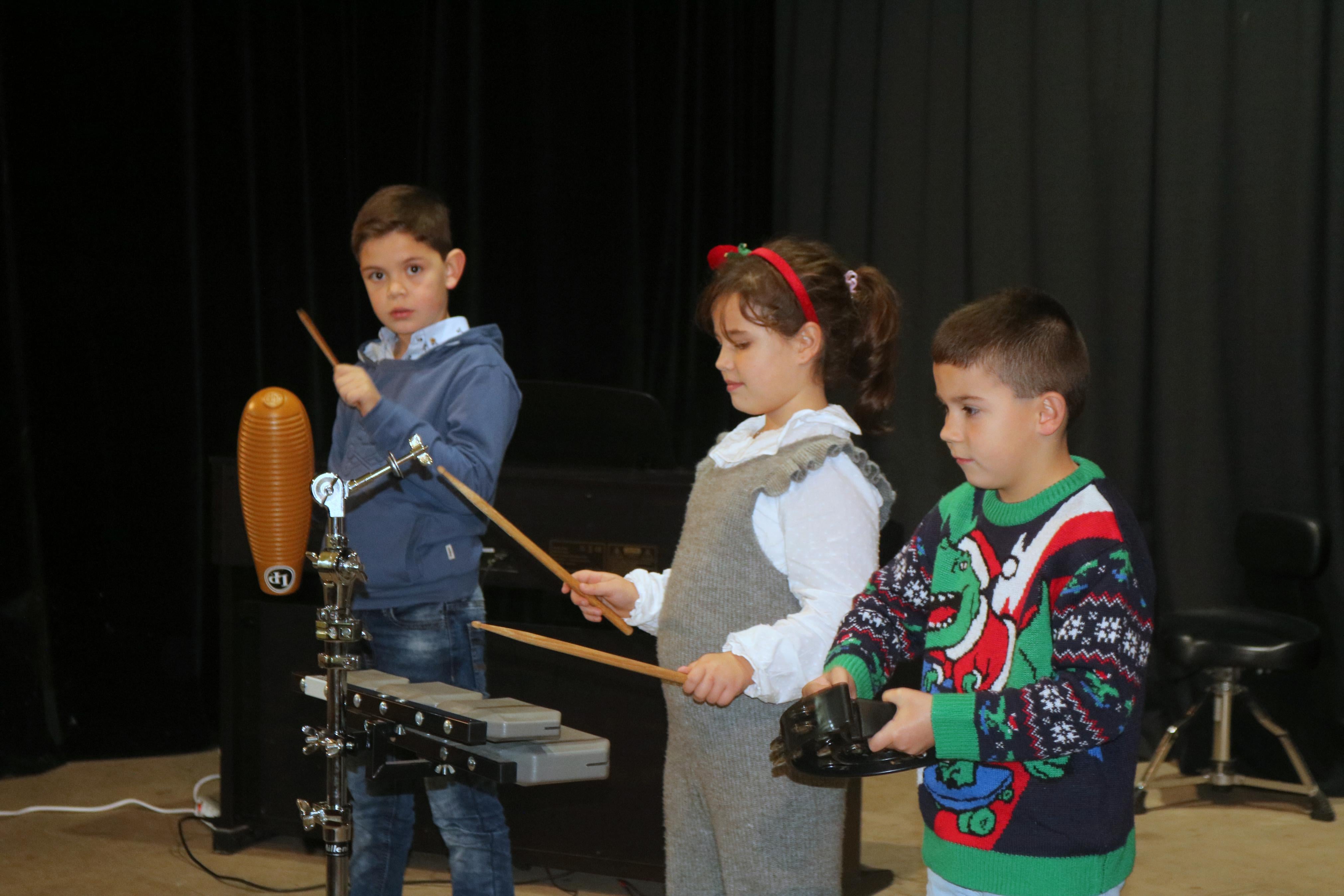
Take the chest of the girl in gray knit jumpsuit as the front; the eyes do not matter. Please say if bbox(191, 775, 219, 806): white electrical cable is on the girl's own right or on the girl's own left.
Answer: on the girl's own right

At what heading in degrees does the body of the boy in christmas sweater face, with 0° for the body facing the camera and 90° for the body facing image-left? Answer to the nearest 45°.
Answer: approximately 45°

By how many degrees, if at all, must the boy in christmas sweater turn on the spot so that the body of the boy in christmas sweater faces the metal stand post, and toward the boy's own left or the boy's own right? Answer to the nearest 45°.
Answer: approximately 45° to the boy's own right

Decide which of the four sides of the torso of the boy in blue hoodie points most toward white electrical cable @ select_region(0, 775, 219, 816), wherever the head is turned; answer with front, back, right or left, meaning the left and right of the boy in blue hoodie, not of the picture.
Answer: right

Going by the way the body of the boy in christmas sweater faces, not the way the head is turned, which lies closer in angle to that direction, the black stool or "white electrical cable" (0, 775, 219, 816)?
the white electrical cable

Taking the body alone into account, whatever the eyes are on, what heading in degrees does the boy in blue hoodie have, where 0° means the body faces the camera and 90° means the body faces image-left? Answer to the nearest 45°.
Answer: approximately 45°

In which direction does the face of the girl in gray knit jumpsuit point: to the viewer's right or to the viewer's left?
to the viewer's left
